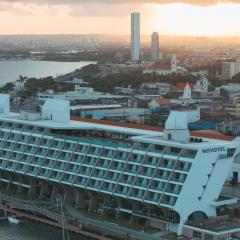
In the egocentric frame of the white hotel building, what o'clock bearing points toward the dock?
The dock is roughly at 1 o'clock from the white hotel building.

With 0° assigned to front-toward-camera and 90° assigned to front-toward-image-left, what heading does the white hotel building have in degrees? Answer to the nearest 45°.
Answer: approximately 45°

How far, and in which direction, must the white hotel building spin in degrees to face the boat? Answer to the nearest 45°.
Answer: approximately 45° to its right
